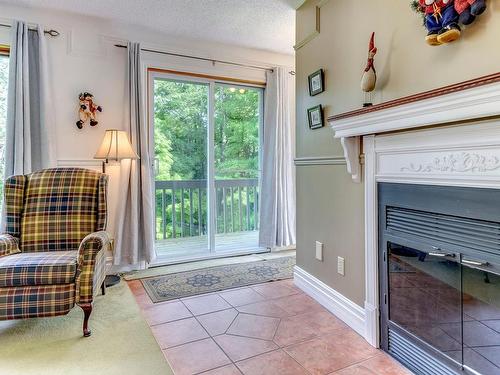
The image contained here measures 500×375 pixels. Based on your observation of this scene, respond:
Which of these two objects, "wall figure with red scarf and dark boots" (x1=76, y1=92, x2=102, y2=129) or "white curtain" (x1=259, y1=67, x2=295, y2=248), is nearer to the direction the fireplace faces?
the wall figure with red scarf and dark boots

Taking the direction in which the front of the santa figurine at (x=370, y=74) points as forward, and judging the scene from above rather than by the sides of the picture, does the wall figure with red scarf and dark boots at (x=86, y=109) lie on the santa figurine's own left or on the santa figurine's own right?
on the santa figurine's own right

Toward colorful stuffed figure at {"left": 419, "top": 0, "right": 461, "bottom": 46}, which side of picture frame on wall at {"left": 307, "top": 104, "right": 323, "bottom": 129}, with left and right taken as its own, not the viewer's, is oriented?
left

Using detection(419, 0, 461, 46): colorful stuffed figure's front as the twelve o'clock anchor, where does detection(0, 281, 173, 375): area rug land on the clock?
The area rug is roughly at 1 o'clock from the colorful stuffed figure.

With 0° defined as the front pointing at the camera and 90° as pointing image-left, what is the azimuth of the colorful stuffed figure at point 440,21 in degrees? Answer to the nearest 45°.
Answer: approximately 45°

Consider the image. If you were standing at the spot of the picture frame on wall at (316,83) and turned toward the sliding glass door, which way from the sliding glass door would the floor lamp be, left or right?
left

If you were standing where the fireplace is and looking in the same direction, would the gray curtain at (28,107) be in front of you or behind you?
in front

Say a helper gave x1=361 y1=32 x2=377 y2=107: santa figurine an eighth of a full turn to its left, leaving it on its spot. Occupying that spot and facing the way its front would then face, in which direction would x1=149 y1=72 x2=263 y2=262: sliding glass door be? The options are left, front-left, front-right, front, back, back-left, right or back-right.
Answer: back-right

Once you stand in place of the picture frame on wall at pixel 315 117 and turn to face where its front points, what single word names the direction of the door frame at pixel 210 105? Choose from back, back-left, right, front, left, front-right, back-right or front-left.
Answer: right
